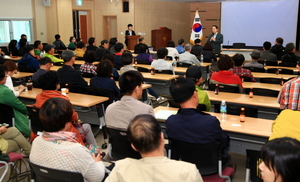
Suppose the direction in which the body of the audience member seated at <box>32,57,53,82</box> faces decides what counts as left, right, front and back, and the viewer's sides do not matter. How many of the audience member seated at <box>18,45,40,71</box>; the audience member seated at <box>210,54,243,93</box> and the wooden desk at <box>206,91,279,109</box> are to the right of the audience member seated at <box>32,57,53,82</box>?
2

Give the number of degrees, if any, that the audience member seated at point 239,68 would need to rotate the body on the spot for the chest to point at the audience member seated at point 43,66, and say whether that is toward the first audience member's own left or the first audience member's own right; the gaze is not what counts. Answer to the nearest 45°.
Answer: approximately 90° to the first audience member's own left

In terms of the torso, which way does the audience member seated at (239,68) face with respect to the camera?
away from the camera

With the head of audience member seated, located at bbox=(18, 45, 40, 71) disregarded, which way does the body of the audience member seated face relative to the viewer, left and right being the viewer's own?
facing away from the viewer and to the right of the viewer

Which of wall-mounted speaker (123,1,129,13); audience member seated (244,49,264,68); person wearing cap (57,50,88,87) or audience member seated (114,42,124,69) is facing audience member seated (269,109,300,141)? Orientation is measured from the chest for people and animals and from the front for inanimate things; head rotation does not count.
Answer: the wall-mounted speaker

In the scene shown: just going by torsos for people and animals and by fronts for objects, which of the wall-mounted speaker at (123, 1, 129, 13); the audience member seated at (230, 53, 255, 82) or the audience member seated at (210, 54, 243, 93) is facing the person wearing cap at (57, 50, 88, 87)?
the wall-mounted speaker

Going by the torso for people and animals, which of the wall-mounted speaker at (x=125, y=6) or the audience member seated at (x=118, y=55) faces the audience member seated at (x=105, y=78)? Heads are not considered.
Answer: the wall-mounted speaker

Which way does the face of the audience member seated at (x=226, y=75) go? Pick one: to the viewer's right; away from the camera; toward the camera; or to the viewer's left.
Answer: away from the camera

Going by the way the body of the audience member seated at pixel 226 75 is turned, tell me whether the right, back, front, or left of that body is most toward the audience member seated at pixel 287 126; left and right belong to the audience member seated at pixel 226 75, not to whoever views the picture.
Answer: back

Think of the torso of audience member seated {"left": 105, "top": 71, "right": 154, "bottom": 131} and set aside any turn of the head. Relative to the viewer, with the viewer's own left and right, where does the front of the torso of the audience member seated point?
facing away from the viewer and to the right of the viewer

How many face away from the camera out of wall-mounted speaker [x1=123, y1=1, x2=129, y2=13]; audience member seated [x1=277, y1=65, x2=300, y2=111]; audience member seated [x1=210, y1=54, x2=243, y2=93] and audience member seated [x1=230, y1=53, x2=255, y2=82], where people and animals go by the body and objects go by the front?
3

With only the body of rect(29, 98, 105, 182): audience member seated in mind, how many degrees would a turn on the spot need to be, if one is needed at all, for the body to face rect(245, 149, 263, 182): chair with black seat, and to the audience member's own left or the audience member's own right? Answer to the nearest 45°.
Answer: approximately 45° to the audience member's own right

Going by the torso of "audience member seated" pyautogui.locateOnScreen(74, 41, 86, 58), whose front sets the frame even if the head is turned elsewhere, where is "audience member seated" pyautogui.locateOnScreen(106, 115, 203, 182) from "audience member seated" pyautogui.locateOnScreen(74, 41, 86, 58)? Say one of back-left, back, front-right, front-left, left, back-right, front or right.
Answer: back-right

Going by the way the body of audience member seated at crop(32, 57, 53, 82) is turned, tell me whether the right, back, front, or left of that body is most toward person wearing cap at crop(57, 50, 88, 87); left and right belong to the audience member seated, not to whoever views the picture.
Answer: right

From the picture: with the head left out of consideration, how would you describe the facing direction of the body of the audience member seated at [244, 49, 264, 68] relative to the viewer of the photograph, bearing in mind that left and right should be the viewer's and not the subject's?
facing away from the viewer
